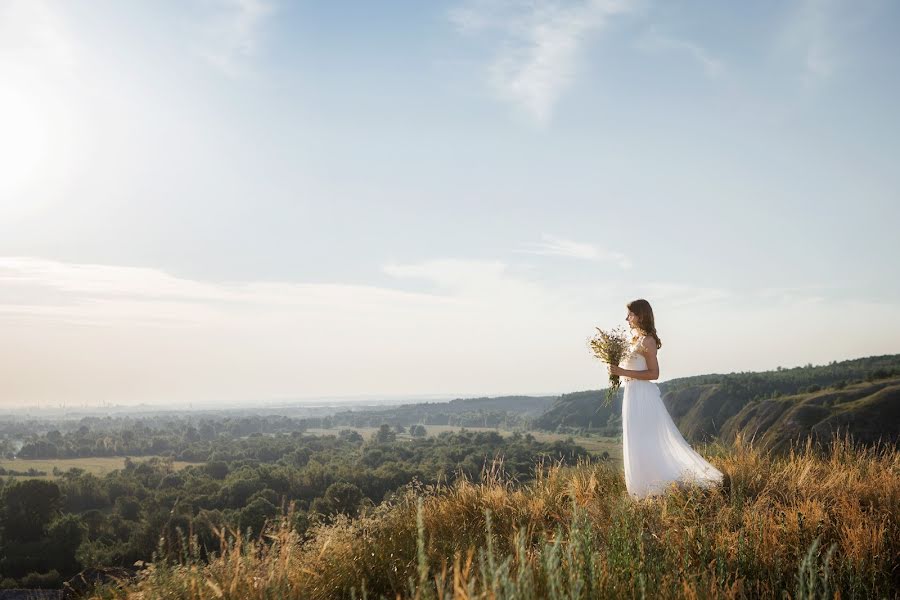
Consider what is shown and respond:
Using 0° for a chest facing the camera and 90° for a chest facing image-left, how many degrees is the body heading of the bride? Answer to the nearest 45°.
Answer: approximately 90°

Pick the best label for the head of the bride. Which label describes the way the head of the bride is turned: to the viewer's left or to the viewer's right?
to the viewer's left
